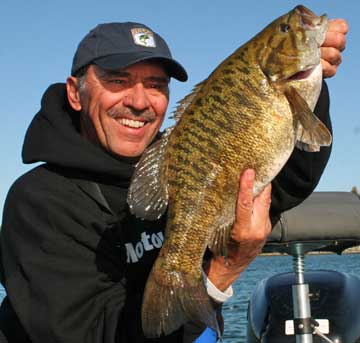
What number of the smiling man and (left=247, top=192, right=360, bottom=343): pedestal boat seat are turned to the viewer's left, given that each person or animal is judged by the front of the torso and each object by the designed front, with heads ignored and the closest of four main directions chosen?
0

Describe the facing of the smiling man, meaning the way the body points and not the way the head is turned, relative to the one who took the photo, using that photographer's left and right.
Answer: facing the viewer and to the right of the viewer

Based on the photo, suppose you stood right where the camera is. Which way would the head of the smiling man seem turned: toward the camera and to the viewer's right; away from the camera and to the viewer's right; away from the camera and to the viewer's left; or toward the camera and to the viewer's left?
toward the camera and to the viewer's right

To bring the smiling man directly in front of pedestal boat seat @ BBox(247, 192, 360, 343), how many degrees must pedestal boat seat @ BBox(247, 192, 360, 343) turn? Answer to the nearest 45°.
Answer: approximately 45° to its right

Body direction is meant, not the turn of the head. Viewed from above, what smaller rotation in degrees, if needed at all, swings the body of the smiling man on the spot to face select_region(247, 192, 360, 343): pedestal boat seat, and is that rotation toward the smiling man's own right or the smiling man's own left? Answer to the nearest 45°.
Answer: approximately 90° to the smiling man's own left

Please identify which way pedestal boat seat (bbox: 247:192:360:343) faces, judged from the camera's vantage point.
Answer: facing the viewer
